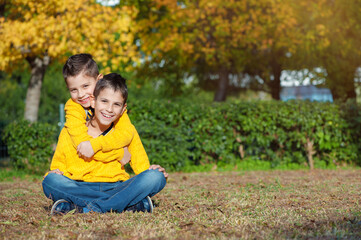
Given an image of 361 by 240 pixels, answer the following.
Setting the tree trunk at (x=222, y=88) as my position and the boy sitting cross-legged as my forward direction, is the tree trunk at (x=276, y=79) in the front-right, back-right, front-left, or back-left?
back-left

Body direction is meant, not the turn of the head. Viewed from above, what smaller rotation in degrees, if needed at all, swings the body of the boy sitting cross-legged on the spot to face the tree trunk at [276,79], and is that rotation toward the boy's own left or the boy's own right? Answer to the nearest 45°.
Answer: approximately 135° to the boy's own left

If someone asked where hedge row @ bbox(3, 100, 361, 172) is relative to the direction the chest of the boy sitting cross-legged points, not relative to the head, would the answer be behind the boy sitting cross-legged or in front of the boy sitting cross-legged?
behind

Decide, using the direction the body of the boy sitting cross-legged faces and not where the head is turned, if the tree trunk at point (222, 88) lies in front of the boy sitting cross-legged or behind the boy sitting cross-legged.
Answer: behind

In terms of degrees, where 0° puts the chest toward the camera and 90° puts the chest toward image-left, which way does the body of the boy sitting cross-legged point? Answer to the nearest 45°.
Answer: approximately 0°

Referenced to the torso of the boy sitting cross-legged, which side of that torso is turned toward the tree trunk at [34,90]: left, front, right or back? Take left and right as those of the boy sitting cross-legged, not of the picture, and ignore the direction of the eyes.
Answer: back
